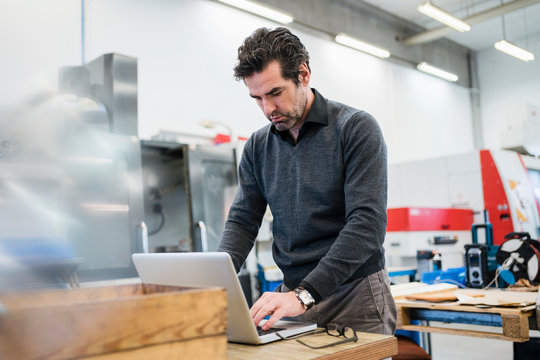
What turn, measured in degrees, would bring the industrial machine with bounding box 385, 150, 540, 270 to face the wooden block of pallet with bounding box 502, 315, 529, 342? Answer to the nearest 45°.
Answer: approximately 45° to its right

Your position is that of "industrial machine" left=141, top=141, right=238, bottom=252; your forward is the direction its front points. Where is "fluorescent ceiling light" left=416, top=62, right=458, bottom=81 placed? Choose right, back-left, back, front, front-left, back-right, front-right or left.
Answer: back-left

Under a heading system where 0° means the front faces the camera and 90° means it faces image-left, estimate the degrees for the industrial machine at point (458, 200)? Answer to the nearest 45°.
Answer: approximately 315°

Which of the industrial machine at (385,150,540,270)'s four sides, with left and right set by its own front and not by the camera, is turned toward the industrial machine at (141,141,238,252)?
right

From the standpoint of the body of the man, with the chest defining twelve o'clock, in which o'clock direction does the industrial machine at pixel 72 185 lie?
The industrial machine is roughly at 3 o'clock from the man.

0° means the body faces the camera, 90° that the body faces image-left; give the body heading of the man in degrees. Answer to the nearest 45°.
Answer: approximately 45°

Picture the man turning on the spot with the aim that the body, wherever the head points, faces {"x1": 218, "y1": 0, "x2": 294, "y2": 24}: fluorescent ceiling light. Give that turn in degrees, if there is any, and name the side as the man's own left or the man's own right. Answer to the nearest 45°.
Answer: approximately 135° to the man's own right

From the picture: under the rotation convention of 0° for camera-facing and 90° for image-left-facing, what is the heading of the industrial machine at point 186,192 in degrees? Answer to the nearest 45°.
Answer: approximately 0°
